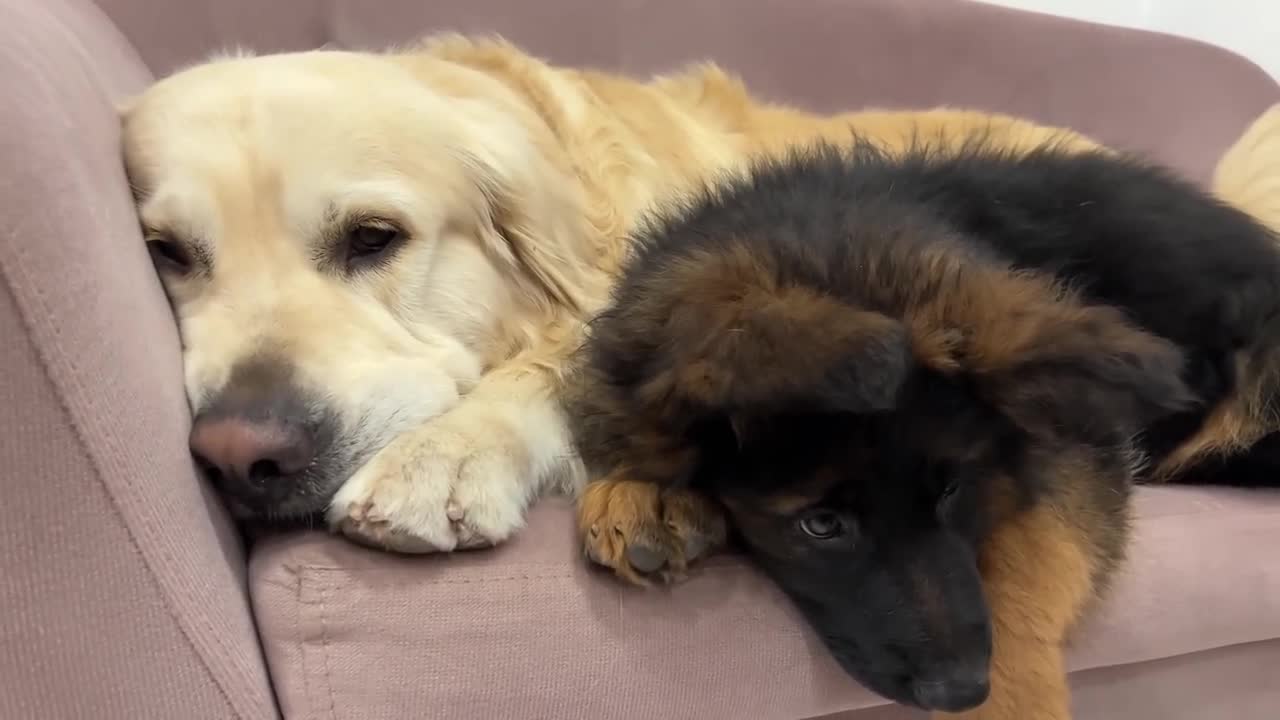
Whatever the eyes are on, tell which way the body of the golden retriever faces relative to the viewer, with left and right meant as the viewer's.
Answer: facing the viewer and to the left of the viewer

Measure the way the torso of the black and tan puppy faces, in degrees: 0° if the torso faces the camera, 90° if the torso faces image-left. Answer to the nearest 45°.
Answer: approximately 45°

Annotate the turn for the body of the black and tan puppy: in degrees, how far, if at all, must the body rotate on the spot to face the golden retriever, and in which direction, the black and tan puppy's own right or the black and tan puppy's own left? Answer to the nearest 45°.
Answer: approximately 45° to the black and tan puppy's own right

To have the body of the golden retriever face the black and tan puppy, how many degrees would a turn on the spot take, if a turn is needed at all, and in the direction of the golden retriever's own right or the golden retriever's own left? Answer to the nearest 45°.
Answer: approximately 90° to the golden retriever's own left

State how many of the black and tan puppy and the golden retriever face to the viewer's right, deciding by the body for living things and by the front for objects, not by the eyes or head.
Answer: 0

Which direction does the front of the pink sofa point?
toward the camera
